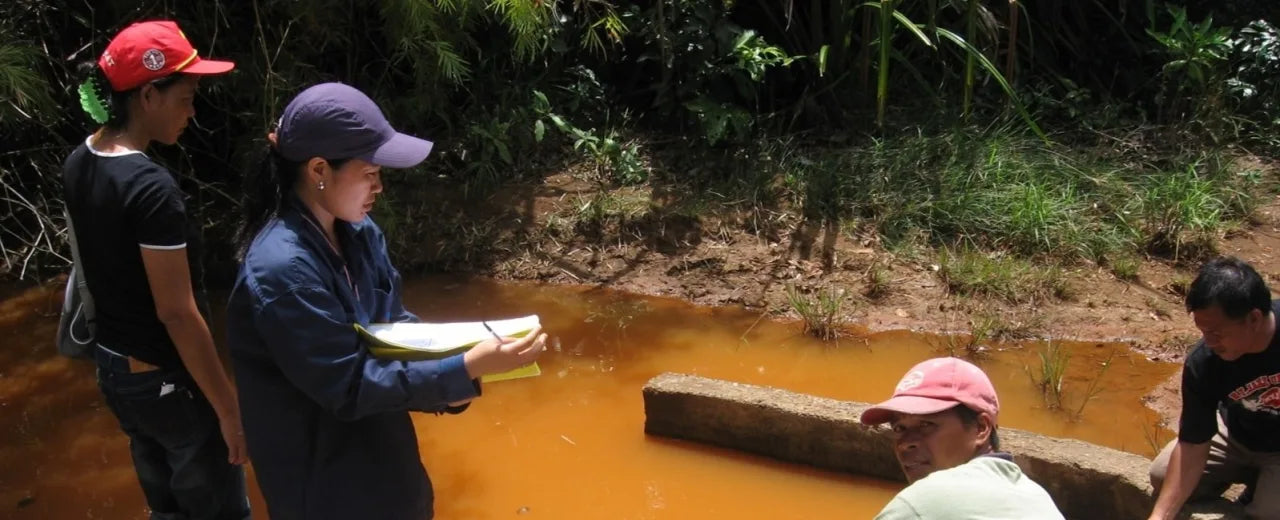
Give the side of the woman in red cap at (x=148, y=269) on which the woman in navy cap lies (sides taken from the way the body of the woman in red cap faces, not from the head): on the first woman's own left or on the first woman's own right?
on the first woman's own right

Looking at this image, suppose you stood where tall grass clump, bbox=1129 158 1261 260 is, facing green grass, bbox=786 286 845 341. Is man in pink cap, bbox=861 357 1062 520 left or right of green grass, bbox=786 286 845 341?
left

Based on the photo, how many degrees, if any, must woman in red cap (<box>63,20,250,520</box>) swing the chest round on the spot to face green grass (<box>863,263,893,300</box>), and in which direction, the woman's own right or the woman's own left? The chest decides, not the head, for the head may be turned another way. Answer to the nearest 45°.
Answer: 0° — they already face it

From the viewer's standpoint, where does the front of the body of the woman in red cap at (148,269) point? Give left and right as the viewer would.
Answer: facing away from the viewer and to the right of the viewer

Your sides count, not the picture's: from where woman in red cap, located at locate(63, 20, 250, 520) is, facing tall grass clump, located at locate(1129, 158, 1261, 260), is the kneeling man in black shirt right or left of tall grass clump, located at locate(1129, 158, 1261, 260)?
right

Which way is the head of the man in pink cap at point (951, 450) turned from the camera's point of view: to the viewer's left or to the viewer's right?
to the viewer's left

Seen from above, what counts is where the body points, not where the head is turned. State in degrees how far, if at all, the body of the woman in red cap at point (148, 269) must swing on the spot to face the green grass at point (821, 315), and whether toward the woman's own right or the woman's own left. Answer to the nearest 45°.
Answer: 0° — they already face it
